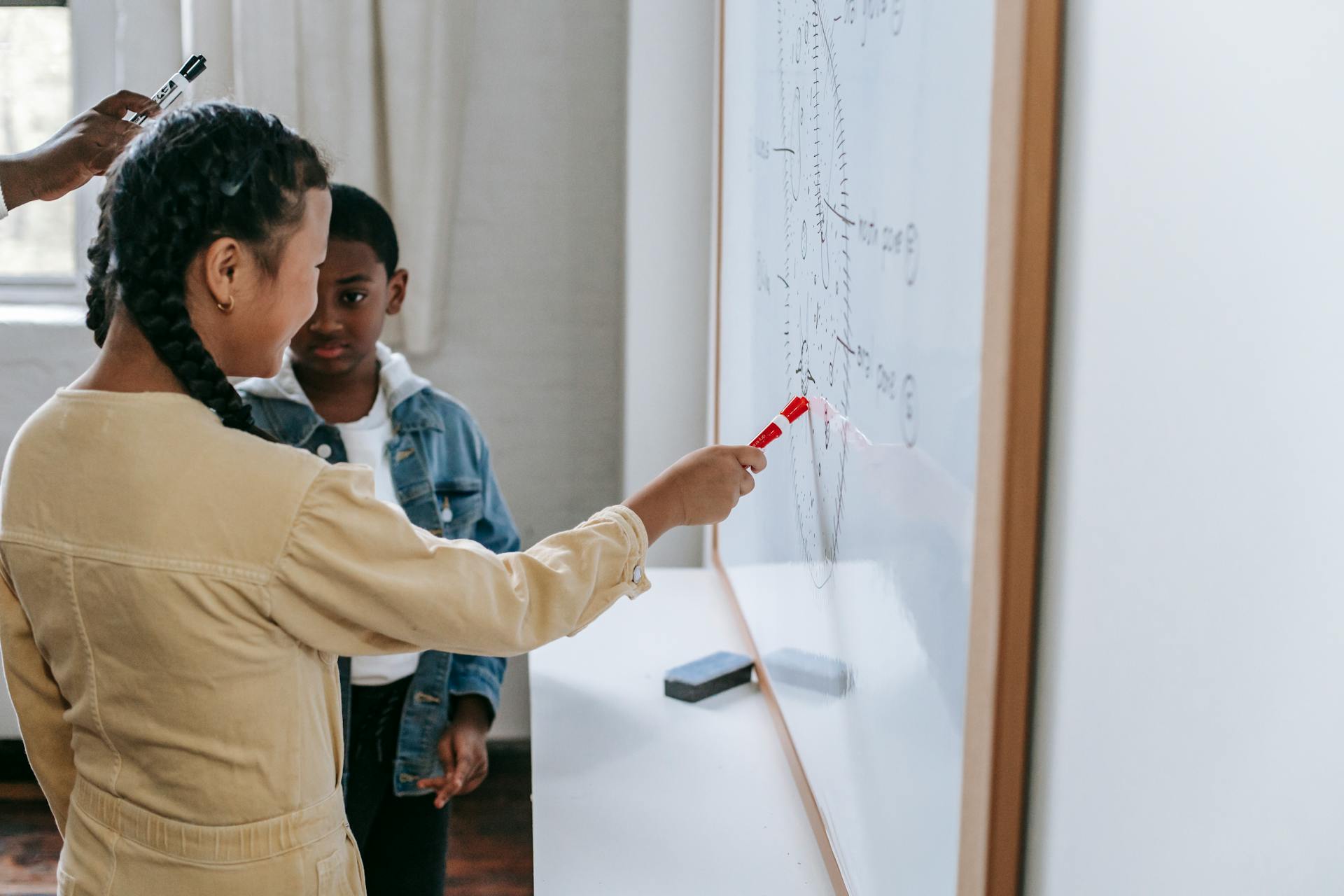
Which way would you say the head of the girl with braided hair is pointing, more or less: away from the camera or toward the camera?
away from the camera

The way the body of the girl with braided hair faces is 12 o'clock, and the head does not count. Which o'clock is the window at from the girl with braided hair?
The window is roughly at 10 o'clock from the girl with braided hair.

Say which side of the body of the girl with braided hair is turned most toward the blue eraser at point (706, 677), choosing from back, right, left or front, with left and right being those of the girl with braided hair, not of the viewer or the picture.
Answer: front

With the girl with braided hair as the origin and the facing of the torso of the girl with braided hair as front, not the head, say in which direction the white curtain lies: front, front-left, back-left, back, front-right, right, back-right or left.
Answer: front-left

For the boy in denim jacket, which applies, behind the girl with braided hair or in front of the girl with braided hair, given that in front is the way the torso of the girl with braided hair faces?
in front

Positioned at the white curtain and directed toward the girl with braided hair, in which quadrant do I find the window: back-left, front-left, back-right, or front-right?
back-right

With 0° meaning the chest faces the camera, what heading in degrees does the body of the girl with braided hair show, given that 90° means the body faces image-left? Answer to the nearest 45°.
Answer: approximately 225°
